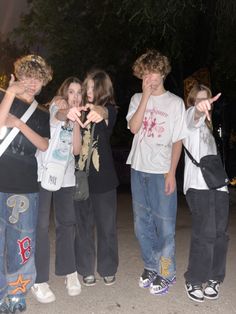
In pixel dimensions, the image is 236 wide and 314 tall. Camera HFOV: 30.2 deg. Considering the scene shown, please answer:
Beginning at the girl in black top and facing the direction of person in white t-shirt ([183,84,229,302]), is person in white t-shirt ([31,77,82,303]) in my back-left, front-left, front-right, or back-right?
back-right

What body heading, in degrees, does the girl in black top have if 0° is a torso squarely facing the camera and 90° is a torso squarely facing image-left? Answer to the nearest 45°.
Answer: approximately 45°

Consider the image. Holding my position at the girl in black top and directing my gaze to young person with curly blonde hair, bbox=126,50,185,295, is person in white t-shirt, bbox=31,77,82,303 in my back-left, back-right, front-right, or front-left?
back-right

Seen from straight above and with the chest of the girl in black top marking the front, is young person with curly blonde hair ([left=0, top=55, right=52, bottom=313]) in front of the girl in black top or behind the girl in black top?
in front

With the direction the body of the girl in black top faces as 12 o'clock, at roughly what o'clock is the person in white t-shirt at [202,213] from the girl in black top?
The person in white t-shirt is roughly at 8 o'clock from the girl in black top.

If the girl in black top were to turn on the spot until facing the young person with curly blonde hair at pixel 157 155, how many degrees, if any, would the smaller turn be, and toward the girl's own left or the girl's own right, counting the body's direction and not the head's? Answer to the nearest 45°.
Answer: approximately 135° to the girl's own left
